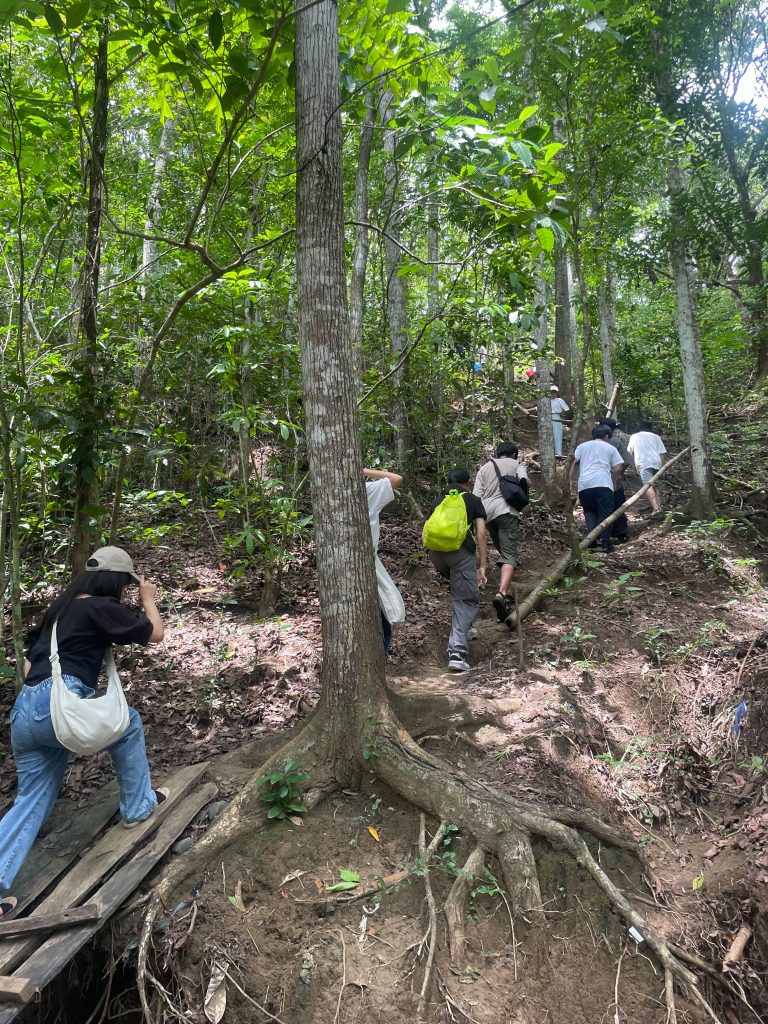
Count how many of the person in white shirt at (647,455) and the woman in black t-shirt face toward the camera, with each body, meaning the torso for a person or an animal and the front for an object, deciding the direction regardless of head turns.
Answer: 0

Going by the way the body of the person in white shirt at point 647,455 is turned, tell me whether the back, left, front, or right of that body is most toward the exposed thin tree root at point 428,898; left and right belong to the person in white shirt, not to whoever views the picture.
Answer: back

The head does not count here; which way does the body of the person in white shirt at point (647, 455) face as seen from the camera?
away from the camera

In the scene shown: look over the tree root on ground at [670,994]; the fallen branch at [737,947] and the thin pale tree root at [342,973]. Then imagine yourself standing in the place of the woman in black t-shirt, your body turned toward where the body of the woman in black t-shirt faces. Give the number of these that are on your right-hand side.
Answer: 3

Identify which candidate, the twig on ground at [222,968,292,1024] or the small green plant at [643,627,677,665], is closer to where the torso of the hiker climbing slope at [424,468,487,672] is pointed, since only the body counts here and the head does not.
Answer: the small green plant

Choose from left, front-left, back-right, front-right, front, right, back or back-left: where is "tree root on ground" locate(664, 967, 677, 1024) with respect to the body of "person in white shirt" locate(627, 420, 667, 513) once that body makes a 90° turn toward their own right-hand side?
right

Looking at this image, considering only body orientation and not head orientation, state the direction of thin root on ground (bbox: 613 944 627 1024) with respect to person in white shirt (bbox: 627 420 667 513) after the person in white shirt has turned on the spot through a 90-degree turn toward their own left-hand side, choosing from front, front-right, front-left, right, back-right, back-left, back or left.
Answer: left

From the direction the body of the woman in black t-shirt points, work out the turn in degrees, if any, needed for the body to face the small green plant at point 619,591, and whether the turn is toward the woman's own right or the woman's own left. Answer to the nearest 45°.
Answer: approximately 45° to the woman's own right

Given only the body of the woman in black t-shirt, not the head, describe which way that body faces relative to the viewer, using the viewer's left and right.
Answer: facing away from the viewer and to the right of the viewer

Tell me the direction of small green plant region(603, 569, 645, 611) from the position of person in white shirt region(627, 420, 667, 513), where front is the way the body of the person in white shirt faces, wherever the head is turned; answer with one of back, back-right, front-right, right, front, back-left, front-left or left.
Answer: back

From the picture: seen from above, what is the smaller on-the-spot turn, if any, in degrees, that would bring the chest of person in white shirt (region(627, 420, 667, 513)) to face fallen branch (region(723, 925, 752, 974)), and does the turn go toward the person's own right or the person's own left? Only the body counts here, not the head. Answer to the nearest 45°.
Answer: approximately 180°

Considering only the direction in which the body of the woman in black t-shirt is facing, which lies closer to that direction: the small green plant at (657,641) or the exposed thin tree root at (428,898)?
the small green plant

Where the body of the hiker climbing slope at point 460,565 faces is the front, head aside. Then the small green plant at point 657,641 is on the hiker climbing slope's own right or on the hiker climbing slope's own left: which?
on the hiker climbing slope's own right

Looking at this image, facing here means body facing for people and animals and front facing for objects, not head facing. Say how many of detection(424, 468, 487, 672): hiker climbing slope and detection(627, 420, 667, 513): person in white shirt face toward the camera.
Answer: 0

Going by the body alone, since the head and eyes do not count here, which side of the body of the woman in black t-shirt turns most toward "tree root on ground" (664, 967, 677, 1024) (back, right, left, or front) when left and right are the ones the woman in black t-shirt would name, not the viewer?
right

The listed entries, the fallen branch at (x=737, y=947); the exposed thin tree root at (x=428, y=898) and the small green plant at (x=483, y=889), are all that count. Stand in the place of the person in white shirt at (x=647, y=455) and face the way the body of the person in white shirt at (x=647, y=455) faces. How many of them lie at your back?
3
